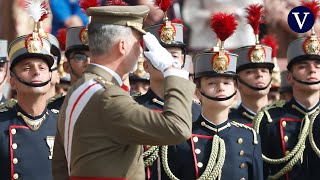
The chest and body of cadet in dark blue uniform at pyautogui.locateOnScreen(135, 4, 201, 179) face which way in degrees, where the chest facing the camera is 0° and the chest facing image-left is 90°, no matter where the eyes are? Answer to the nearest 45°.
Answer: approximately 0°

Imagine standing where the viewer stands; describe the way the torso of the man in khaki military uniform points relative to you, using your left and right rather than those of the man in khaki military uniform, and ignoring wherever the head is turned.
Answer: facing away from the viewer and to the right of the viewer

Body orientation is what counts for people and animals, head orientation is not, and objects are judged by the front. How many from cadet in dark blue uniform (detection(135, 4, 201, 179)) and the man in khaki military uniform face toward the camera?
1

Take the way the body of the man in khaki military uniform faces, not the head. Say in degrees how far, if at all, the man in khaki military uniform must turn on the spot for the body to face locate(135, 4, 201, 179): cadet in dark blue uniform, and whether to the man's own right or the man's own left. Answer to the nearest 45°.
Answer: approximately 45° to the man's own left

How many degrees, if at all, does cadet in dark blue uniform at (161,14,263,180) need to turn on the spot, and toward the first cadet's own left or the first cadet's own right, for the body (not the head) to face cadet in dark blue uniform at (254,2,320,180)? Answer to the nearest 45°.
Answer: approximately 135° to the first cadet's own left
